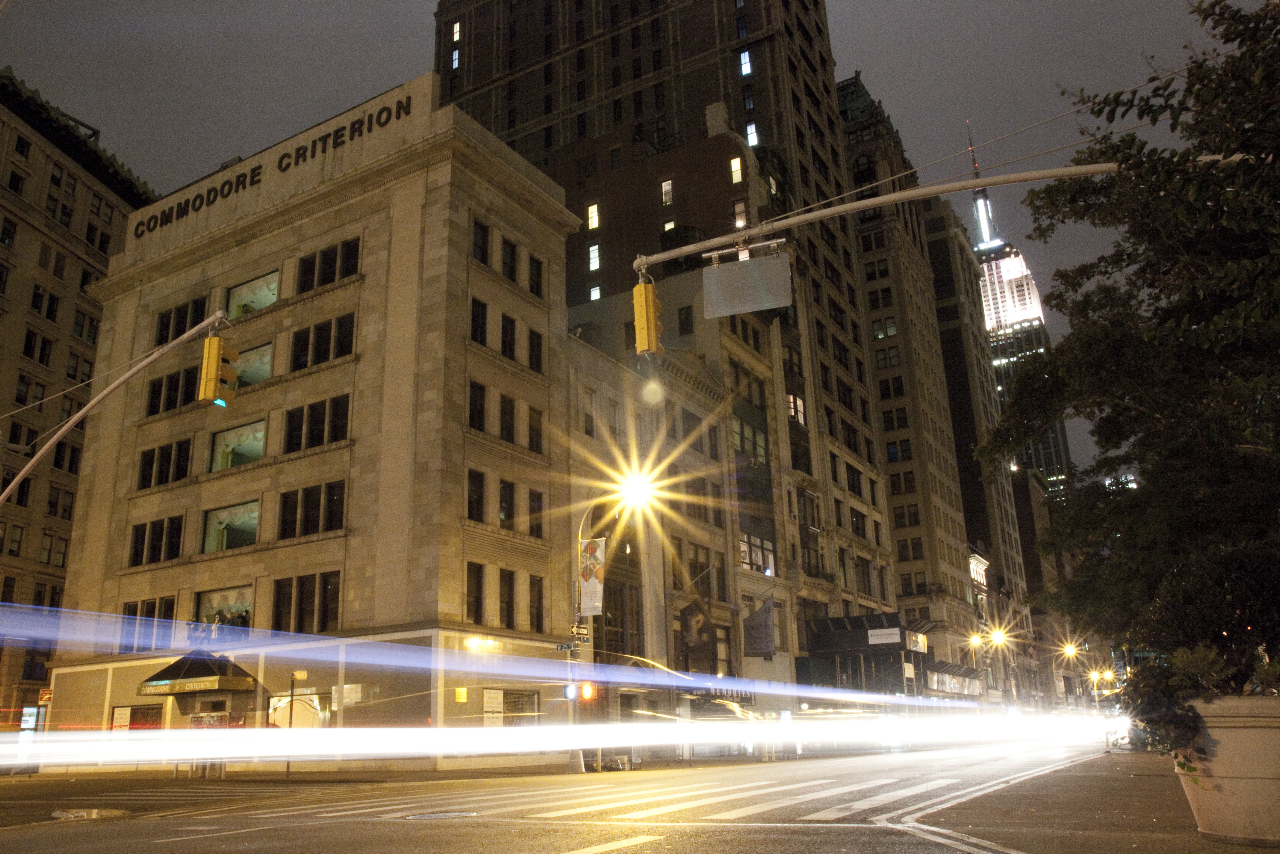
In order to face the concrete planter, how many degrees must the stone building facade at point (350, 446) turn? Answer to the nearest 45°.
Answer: approximately 45° to its left

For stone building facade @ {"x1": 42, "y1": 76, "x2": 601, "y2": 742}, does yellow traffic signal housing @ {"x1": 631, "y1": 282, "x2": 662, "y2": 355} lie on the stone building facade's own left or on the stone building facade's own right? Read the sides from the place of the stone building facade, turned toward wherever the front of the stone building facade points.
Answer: on the stone building facade's own left

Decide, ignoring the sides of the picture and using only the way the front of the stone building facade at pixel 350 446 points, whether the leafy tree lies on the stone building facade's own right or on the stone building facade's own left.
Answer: on the stone building facade's own left

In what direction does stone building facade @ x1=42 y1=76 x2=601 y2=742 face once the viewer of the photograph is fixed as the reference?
facing the viewer and to the left of the viewer

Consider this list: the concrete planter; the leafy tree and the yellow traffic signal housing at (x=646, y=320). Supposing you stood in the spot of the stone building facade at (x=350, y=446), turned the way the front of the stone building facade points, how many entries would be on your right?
0
